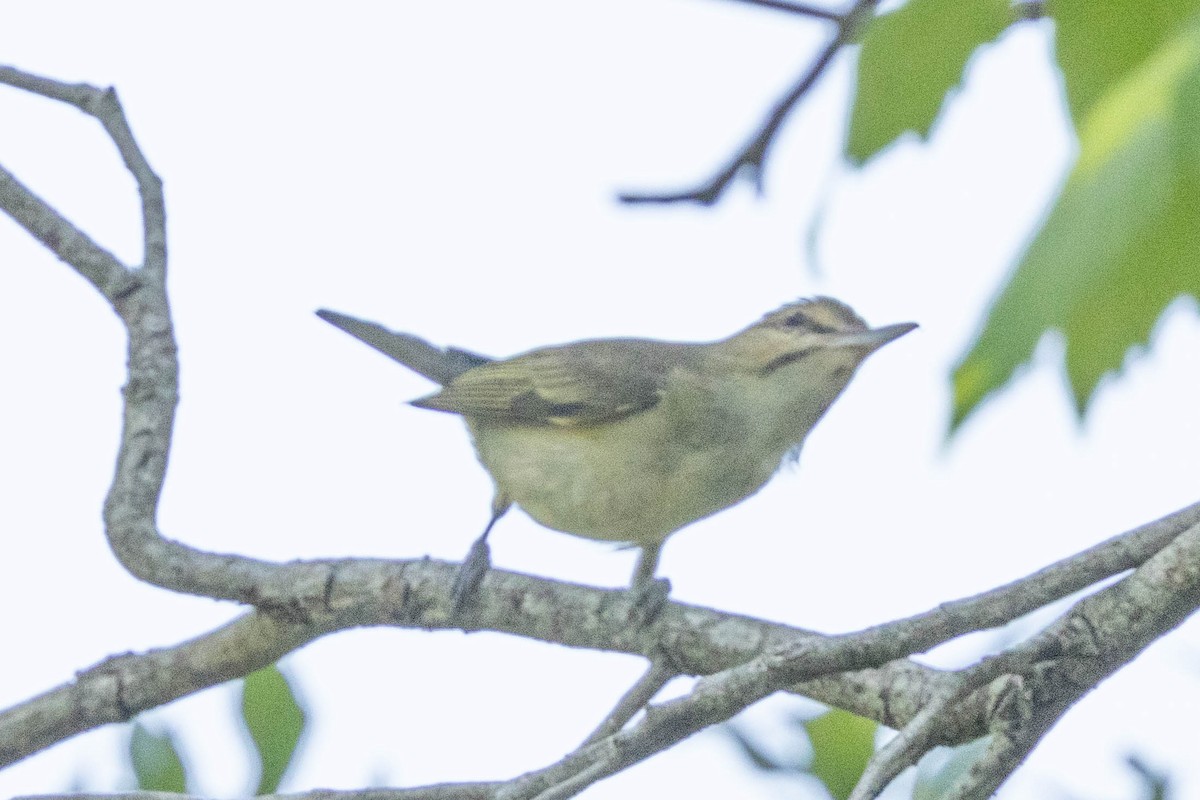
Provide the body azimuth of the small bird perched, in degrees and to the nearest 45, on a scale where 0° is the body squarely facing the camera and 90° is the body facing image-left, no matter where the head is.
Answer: approximately 270°

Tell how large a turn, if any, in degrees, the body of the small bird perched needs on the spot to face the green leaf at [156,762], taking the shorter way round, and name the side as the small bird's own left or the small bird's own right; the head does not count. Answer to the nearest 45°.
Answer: approximately 135° to the small bird's own right

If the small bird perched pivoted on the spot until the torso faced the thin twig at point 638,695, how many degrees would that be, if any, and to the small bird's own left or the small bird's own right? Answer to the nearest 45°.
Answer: approximately 90° to the small bird's own right
